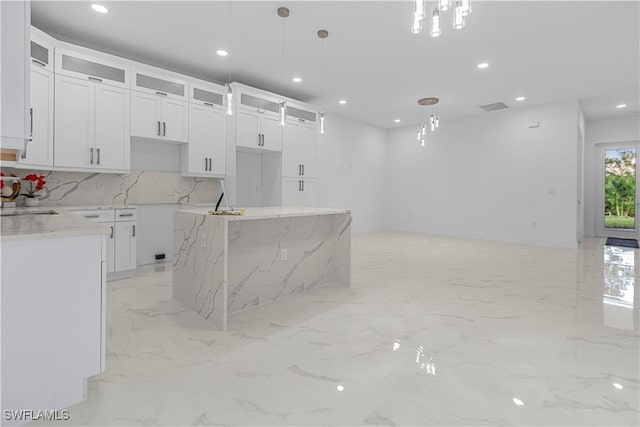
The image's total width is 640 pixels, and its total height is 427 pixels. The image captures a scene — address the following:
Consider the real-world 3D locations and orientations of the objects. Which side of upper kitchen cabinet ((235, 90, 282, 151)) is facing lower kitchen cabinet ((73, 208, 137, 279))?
right

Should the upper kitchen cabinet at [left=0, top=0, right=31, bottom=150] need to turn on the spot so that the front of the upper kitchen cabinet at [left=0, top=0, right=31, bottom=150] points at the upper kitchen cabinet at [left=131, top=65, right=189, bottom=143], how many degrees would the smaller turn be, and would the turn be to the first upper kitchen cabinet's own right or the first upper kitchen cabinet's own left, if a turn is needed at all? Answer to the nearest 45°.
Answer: approximately 45° to the first upper kitchen cabinet's own left

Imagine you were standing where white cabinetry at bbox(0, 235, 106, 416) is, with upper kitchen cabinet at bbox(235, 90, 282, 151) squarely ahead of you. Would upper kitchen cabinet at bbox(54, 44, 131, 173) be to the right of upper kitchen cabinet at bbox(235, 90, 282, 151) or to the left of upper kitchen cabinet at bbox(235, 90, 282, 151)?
left

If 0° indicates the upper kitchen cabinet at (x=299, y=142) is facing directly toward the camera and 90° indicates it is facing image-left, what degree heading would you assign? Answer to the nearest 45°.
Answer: approximately 315°

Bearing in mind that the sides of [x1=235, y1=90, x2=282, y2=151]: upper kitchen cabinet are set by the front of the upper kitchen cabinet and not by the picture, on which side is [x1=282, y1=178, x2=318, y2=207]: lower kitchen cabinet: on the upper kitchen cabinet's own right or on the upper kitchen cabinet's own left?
on the upper kitchen cabinet's own left

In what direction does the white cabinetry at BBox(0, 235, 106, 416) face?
to the viewer's right

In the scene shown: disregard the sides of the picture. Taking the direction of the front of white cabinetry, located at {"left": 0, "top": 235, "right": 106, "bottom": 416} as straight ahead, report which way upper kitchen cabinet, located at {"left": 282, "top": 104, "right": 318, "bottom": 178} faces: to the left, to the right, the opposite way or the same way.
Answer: to the right

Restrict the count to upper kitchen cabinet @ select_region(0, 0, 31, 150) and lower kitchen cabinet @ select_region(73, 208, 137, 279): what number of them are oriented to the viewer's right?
1

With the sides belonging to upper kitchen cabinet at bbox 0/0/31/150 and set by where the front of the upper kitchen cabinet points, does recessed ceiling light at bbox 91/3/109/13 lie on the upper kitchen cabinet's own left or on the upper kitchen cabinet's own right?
on the upper kitchen cabinet's own left

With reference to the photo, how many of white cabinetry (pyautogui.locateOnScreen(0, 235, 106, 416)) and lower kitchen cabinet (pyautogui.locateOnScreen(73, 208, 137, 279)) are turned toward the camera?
1

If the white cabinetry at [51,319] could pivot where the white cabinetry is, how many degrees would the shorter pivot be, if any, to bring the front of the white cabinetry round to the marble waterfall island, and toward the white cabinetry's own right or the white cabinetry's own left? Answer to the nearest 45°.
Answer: approximately 45° to the white cabinetry's own left

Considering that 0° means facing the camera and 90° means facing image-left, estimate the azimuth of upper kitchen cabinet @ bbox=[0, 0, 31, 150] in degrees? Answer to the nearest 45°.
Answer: approximately 270°
